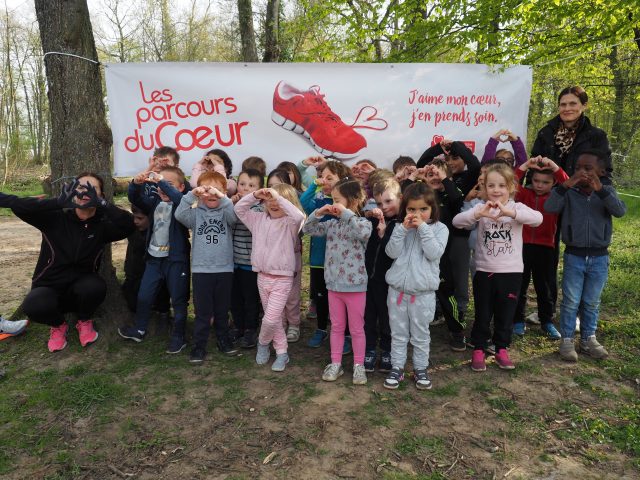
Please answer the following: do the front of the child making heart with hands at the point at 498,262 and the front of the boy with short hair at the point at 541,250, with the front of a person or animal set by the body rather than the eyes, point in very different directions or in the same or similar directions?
same or similar directions

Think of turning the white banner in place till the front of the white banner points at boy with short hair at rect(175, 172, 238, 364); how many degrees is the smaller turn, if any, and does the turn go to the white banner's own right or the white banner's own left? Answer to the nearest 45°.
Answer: approximately 45° to the white banner's own right

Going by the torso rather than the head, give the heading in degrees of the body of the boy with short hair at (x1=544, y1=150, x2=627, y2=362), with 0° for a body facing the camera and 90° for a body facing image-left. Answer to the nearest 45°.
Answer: approximately 0°

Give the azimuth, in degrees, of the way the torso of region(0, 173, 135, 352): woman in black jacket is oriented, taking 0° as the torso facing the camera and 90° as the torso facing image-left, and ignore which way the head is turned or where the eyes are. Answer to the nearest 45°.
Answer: approximately 0°

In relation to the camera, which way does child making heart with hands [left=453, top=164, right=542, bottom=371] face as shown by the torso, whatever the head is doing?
toward the camera

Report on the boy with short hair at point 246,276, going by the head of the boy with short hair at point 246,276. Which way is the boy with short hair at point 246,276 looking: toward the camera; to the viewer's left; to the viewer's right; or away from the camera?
toward the camera

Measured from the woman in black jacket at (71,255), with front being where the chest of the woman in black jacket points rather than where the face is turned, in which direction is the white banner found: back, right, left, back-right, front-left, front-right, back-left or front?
left

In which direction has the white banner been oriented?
toward the camera

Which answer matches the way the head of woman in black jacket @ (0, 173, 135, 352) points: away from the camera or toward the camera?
toward the camera

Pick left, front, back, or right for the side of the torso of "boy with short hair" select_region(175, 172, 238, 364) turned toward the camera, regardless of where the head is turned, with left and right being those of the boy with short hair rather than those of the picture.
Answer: front

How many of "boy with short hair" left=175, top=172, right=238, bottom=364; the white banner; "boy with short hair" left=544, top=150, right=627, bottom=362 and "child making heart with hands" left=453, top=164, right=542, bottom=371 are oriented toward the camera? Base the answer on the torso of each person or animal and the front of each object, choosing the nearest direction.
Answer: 4

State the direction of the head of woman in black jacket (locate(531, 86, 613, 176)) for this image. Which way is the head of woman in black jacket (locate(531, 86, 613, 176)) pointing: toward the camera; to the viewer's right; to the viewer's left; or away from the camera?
toward the camera

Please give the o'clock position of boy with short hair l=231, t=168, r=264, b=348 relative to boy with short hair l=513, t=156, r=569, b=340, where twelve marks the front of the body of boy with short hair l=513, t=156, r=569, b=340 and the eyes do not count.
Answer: boy with short hair l=231, t=168, r=264, b=348 is roughly at 2 o'clock from boy with short hair l=513, t=156, r=569, b=340.
